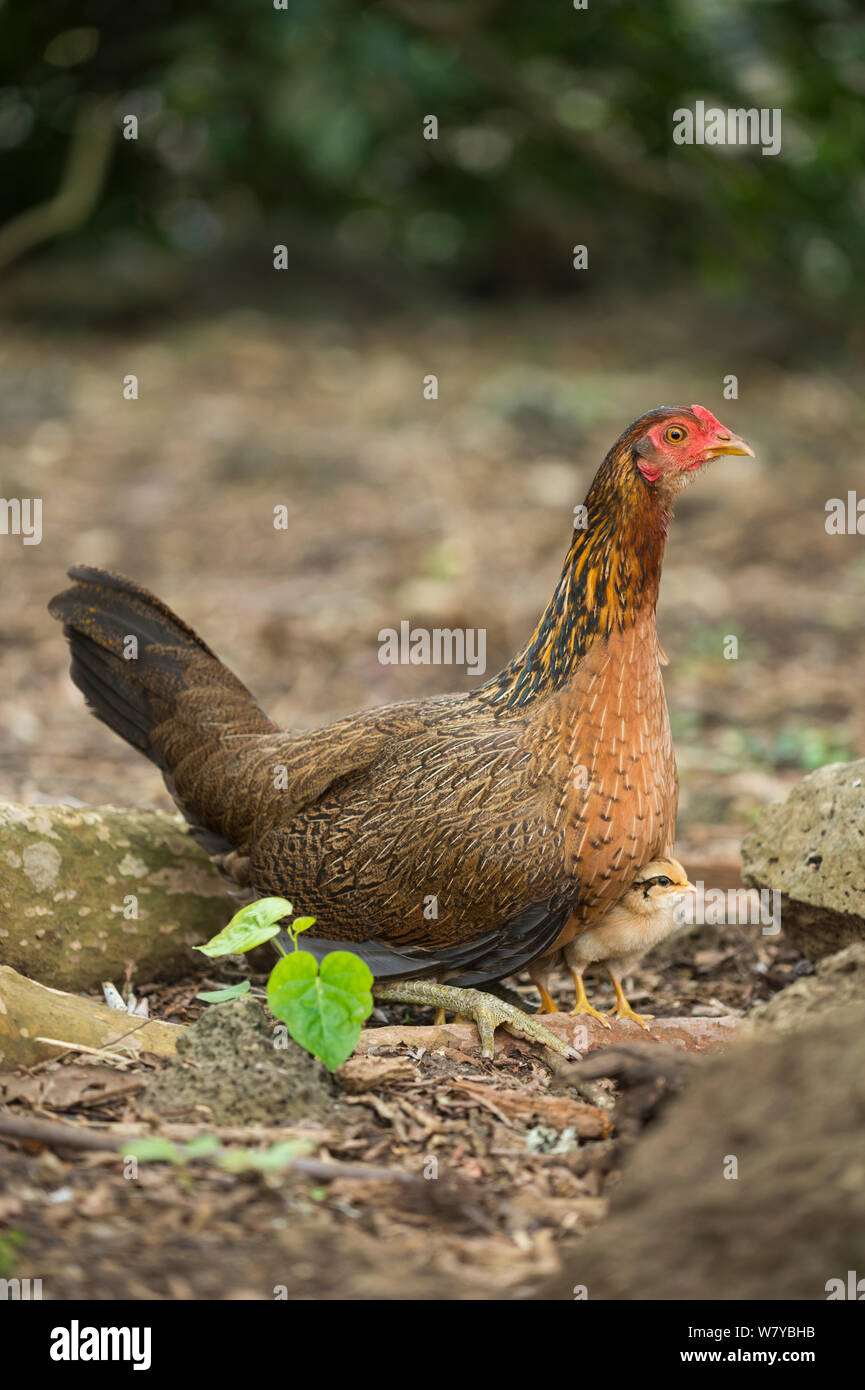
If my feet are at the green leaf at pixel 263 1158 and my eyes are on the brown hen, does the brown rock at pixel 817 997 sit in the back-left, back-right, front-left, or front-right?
front-right

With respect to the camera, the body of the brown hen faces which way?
to the viewer's right

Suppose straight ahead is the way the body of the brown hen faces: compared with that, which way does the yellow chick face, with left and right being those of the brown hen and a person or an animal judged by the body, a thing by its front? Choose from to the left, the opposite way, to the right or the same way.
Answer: the same way

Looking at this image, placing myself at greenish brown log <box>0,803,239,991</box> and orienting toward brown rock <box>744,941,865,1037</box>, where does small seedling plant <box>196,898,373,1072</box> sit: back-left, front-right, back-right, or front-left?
front-right

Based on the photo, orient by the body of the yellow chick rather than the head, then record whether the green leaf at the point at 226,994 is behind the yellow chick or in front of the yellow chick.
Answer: behind

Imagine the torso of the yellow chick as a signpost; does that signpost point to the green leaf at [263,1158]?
no

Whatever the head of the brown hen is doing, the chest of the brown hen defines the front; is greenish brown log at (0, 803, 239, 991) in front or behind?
behind

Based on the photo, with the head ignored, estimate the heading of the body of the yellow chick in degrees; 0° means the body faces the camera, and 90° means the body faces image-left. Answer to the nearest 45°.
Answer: approximately 270°

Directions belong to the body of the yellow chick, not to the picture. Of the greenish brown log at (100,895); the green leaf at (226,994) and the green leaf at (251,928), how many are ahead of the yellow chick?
0
